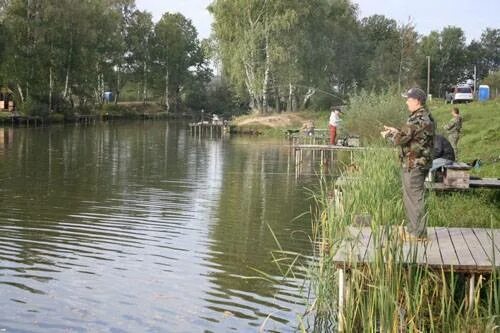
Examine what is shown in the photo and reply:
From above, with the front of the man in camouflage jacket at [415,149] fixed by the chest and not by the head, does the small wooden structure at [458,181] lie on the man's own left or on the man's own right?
on the man's own right

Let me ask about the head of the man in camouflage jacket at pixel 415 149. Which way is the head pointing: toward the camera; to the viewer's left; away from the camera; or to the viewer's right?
to the viewer's left

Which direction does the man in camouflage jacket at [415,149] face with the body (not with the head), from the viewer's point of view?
to the viewer's left
